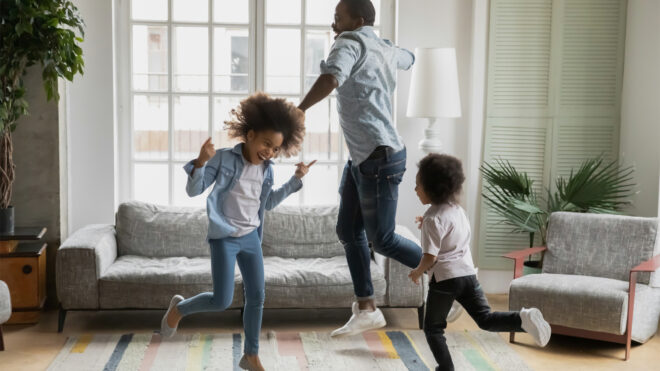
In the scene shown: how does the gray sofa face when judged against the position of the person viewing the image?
facing the viewer

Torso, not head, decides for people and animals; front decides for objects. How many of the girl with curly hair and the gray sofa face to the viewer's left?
0

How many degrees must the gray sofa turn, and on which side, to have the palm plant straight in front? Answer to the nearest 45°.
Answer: approximately 90° to its left

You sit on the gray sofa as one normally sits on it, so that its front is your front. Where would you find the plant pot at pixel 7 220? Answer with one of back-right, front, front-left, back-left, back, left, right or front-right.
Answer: right

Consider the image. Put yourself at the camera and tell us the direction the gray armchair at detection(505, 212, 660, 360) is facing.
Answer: facing the viewer and to the left of the viewer

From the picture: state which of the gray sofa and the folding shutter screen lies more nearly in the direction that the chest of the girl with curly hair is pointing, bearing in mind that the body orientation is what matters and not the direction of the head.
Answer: the folding shutter screen

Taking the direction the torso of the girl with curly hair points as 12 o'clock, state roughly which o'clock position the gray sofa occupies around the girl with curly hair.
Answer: The gray sofa is roughly at 7 o'clock from the girl with curly hair.

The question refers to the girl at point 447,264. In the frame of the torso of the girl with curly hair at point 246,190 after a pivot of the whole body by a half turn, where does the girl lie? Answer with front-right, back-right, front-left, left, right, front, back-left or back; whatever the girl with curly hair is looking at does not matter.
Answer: back-right

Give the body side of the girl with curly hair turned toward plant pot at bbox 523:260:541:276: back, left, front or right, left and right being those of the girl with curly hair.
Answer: left

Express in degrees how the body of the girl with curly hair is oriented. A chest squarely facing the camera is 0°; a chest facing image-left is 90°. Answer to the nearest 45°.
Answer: approximately 315°

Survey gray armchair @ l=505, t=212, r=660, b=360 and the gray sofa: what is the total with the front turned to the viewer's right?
0

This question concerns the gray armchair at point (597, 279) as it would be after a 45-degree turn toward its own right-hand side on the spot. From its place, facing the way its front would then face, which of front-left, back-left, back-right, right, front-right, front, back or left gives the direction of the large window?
front

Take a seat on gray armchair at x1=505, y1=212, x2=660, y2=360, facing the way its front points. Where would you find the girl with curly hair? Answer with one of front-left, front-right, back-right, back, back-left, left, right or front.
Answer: front

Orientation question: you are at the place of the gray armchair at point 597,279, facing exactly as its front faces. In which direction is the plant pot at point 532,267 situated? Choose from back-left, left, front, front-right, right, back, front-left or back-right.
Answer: right
